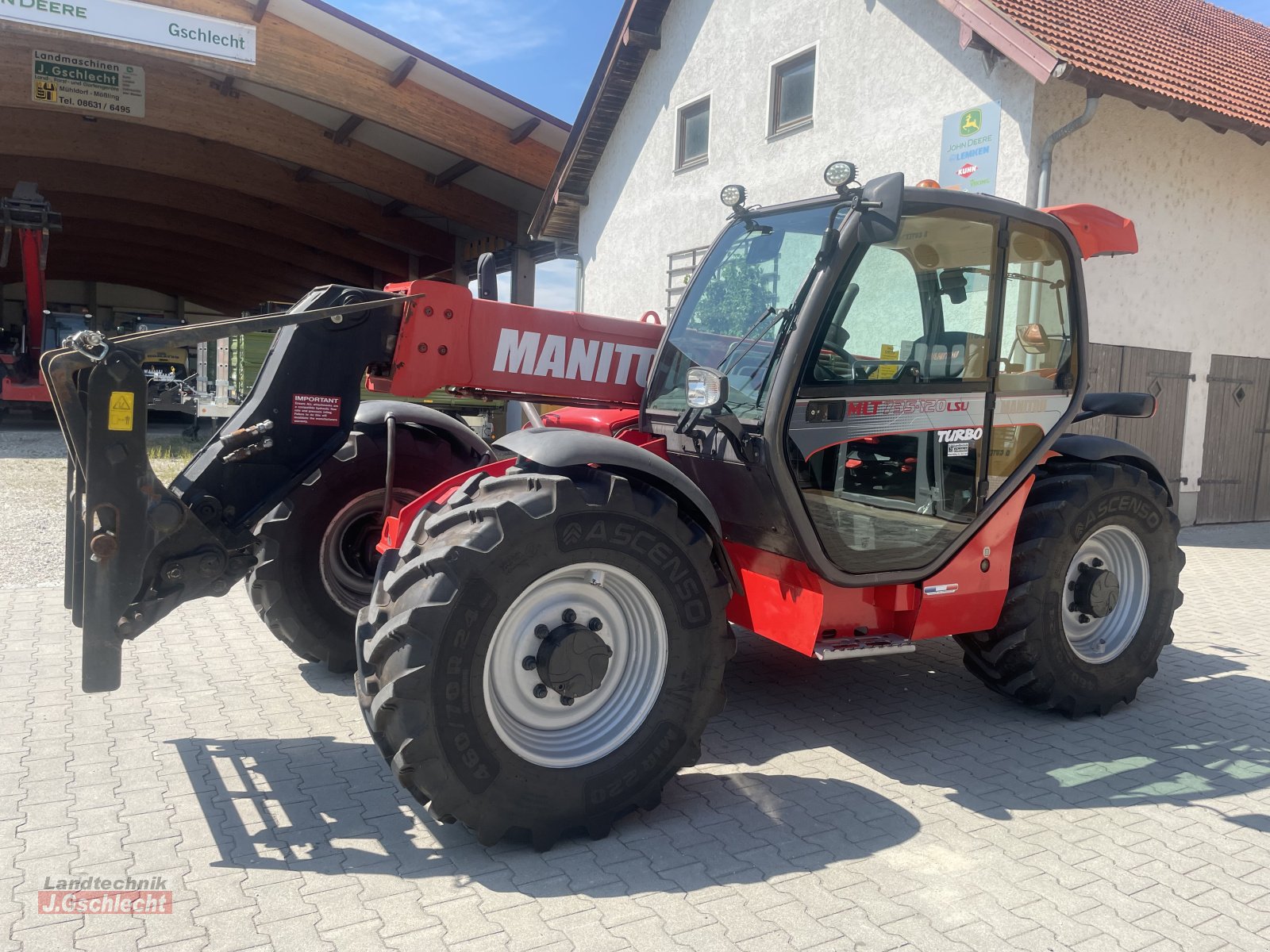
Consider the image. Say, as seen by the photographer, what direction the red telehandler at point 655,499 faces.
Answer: facing the viewer and to the left of the viewer

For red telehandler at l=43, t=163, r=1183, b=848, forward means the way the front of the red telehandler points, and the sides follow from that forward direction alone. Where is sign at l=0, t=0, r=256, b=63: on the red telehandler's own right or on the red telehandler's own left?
on the red telehandler's own right

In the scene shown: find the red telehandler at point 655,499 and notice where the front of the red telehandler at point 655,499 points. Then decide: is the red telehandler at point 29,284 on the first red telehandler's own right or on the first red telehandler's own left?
on the first red telehandler's own right
